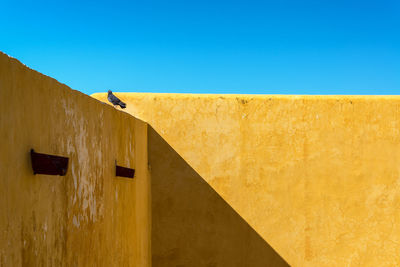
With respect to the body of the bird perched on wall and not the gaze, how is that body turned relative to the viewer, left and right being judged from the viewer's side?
facing to the left of the viewer
